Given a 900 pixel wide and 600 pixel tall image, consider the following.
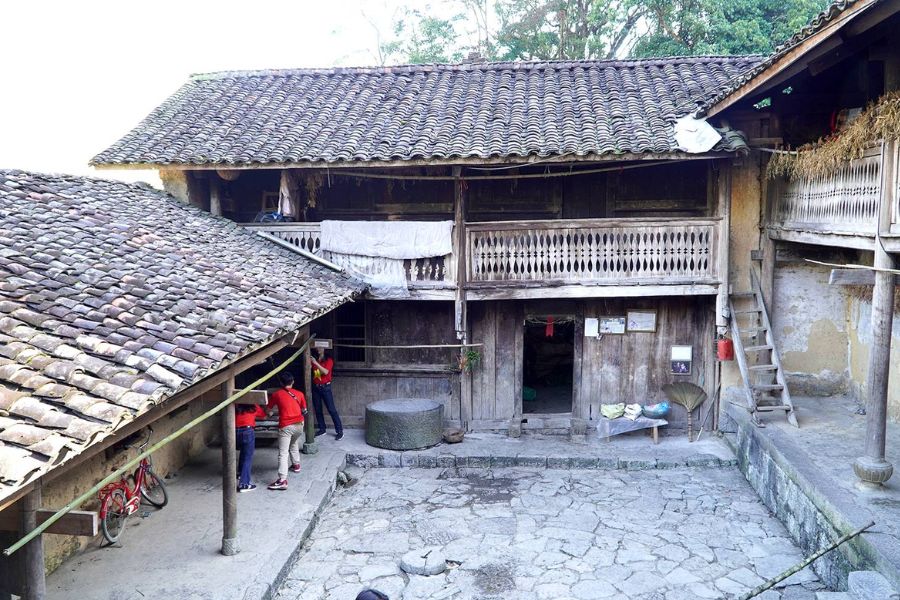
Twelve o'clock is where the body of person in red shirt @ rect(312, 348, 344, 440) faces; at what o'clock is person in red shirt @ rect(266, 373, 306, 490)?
person in red shirt @ rect(266, 373, 306, 490) is roughly at 11 o'clock from person in red shirt @ rect(312, 348, 344, 440).

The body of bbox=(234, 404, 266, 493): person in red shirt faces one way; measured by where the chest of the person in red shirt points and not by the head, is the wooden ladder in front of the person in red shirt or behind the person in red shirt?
in front

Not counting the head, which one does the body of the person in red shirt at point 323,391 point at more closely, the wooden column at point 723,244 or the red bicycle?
the red bicycle

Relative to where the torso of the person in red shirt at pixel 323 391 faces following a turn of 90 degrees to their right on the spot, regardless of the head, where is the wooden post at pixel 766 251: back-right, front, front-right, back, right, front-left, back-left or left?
back-right

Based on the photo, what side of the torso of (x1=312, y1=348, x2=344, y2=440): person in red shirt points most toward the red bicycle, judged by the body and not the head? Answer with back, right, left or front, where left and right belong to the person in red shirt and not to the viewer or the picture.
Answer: front

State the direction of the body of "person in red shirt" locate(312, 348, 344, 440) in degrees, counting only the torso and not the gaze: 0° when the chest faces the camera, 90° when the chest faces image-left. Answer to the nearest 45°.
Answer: approximately 45°

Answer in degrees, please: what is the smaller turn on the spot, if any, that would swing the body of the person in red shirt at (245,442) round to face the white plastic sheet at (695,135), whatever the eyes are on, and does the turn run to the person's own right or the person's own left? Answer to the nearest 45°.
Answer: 0° — they already face it

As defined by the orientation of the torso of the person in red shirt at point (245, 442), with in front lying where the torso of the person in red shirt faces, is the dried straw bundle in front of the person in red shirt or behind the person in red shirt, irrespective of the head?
in front

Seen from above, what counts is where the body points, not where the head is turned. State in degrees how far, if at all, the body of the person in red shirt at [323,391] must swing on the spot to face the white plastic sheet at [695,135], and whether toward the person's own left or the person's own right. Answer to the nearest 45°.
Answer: approximately 135° to the person's own left

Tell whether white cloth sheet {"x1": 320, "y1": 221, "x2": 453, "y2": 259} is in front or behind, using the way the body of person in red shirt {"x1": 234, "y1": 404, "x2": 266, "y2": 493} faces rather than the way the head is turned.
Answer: in front
